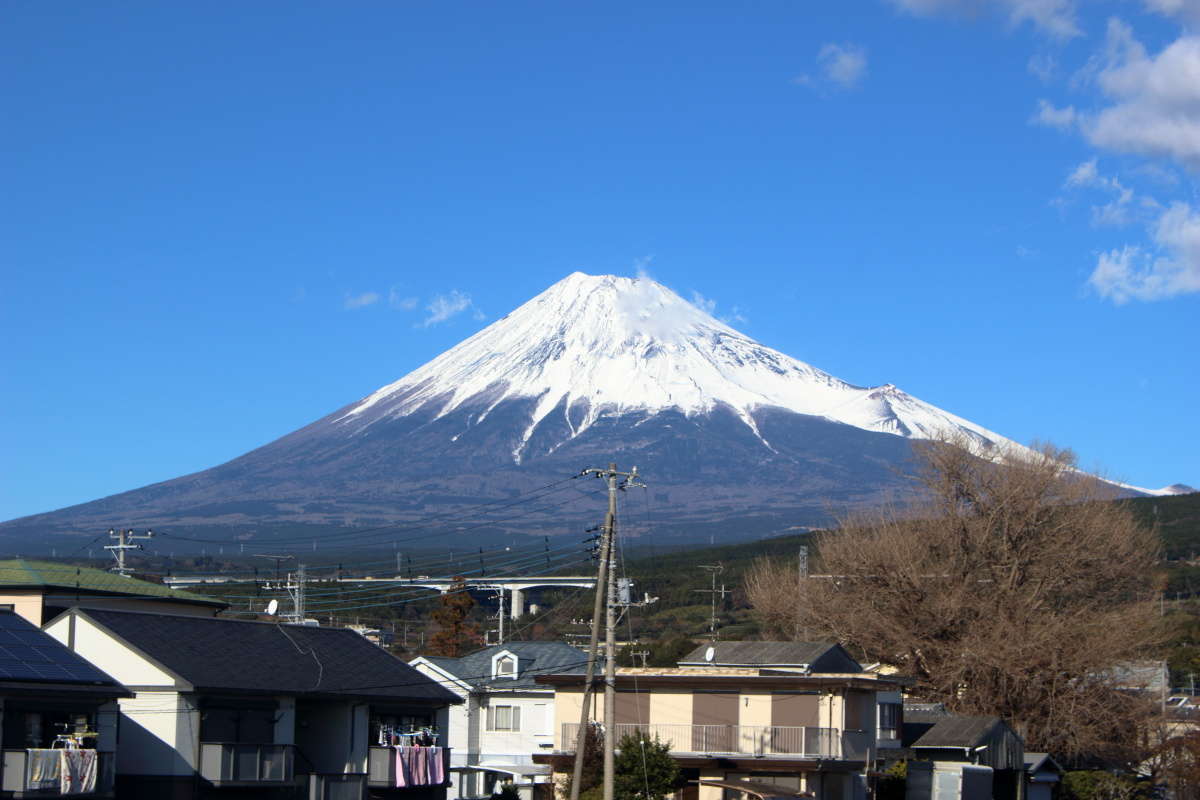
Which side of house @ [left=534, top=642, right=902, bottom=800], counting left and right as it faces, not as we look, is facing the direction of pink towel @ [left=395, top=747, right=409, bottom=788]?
right

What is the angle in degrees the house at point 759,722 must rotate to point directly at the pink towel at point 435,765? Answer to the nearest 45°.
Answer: approximately 90° to its right

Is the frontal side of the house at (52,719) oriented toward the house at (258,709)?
no

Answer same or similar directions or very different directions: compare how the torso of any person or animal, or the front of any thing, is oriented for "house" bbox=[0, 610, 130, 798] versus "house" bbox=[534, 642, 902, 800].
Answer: same or similar directions

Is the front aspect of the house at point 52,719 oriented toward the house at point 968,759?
no

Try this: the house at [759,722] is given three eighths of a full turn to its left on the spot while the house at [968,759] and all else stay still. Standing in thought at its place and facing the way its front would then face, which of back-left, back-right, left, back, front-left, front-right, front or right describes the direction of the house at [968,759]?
front

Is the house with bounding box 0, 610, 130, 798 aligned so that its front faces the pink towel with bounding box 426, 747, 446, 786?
no

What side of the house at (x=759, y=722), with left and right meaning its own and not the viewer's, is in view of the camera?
front

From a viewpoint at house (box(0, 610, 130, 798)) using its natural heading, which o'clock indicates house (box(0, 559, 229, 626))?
house (box(0, 559, 229, 626)) is roughly at 6 o'clock from house (box(0, 610, 130, 798)).

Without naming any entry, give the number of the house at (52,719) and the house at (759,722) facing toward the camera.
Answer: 2
